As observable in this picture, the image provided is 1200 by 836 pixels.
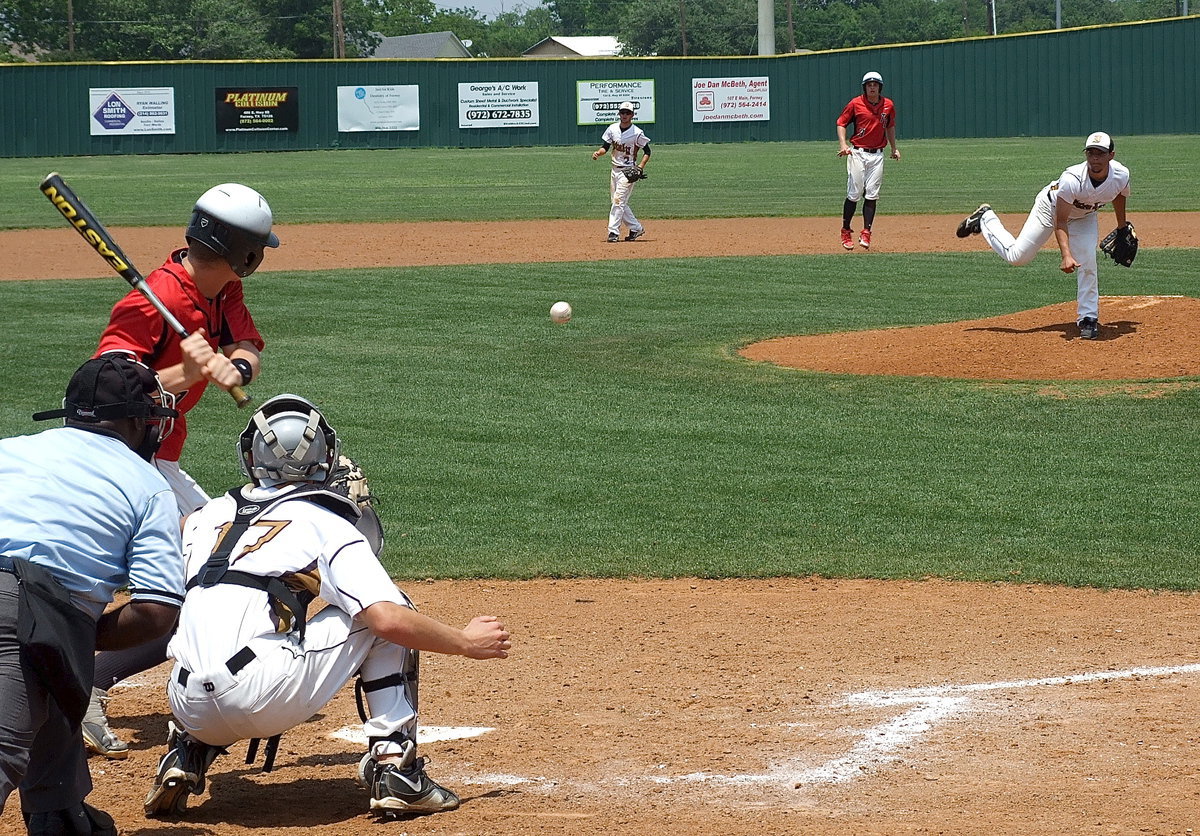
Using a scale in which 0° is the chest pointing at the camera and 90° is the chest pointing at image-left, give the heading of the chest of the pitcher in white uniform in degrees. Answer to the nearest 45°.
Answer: approximately 0°

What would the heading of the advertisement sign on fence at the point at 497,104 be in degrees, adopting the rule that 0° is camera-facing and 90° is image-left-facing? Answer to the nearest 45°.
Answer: approximately 0°

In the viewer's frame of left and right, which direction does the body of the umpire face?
facing away from the viewer and to the right of the viewer

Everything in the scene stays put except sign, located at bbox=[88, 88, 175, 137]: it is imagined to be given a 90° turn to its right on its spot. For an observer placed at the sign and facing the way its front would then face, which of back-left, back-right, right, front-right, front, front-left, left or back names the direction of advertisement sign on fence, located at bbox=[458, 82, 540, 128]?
back

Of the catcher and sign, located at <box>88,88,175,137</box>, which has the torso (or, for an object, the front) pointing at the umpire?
the sign

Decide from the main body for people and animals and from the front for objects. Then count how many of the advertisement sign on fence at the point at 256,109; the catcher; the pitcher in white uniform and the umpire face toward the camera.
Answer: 2

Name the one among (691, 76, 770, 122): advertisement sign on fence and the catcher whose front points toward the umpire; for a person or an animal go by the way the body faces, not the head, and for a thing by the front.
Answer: the advertisement sign on fence

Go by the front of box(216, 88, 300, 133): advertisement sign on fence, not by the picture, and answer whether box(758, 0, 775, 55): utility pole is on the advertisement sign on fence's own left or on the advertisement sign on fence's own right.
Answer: on the advertisement sign on fence's own left

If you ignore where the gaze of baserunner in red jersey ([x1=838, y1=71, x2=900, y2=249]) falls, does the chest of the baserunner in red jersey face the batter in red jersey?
yes

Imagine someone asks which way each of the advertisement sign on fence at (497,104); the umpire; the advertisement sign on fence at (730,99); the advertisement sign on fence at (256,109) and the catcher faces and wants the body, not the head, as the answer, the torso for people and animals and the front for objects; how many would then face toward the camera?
3
